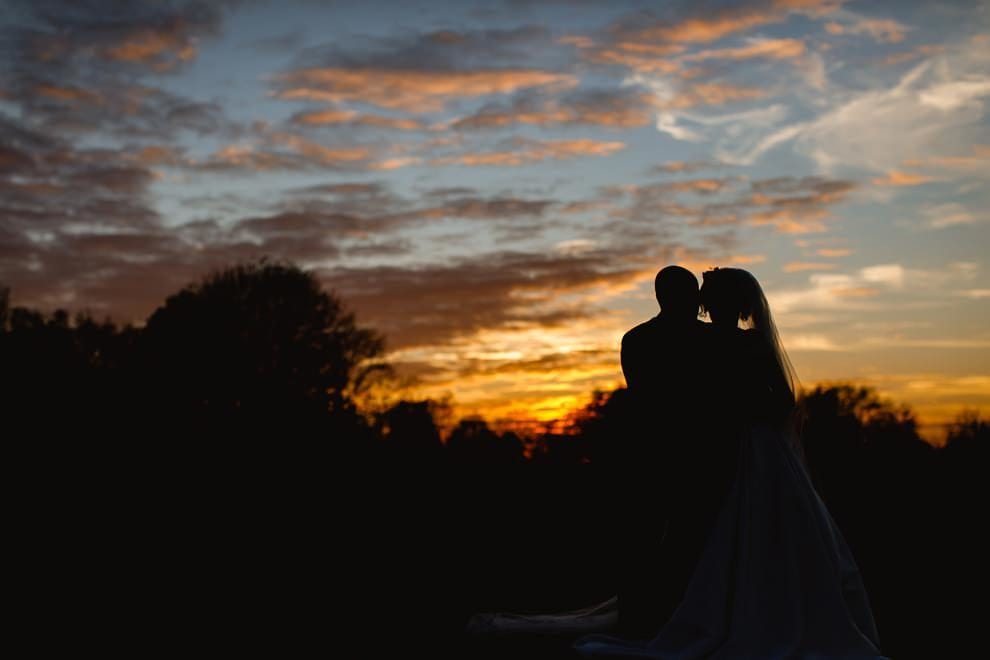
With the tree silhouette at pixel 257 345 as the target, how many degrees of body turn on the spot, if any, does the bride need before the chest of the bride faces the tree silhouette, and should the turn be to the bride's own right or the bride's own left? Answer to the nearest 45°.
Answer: approximately 45° to the bride's own right

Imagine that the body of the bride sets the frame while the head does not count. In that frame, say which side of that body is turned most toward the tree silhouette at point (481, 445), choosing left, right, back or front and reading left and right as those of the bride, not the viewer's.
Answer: right

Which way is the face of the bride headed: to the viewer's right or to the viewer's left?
to the viewer's left

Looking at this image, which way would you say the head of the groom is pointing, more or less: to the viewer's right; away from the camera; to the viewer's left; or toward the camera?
to the viewer's right

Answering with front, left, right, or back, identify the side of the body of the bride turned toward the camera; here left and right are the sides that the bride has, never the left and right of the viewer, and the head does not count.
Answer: left

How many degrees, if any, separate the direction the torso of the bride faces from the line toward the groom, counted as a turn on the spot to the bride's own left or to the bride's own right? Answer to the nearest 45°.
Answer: approximately 45° to the bride's own right
